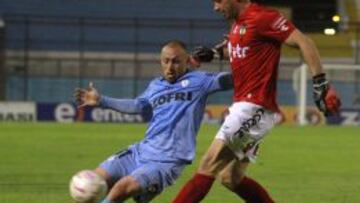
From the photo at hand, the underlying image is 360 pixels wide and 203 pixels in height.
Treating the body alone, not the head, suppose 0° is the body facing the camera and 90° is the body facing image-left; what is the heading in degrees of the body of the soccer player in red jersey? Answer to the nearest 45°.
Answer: approximately 45°

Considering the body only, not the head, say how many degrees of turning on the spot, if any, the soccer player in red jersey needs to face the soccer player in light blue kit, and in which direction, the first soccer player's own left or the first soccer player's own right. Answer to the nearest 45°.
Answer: approximately 45° to the first soccer player's own right

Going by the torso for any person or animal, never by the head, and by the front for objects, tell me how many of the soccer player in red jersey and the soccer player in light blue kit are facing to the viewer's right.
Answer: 0

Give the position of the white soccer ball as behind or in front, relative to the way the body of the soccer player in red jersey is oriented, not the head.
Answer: in front

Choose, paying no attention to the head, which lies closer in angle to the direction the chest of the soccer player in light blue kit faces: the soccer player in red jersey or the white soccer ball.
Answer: the white soccer ball

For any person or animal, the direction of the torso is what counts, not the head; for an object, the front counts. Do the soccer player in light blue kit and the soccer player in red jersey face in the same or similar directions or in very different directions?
same or similar directions
